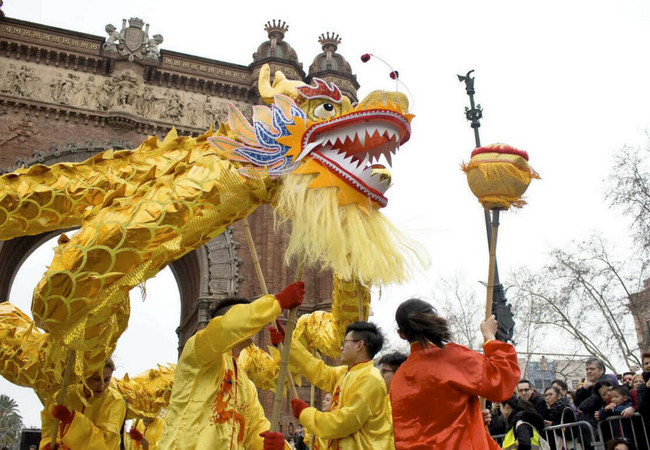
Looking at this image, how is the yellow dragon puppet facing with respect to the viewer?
to the viewer's right

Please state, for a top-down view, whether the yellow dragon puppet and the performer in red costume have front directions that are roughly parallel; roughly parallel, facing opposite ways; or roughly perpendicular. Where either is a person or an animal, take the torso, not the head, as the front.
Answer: roughly perpendicular

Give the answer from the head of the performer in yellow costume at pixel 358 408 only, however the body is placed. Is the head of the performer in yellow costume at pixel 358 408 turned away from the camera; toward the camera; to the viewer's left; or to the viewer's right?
to the viewer's left

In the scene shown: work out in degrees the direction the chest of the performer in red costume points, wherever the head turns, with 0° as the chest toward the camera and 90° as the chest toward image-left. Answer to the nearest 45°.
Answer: approximately 180°

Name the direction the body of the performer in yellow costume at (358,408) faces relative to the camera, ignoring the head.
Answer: to the viewer's left

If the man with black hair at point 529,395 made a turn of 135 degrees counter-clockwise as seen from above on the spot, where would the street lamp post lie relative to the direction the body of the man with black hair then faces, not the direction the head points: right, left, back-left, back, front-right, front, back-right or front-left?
left

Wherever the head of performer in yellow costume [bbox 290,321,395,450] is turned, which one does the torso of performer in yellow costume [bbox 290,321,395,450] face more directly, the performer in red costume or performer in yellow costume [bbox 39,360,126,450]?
the performer in yellow costume
